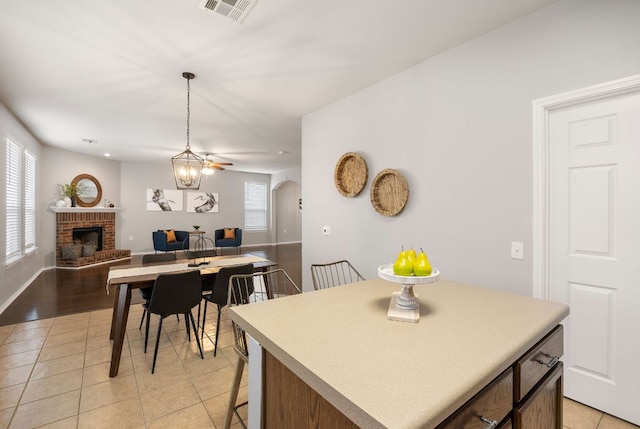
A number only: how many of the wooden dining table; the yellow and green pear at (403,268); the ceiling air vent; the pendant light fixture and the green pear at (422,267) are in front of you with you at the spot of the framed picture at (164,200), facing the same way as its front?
5

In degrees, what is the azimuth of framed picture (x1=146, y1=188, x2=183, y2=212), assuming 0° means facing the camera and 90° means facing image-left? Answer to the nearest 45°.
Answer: approximately 0°

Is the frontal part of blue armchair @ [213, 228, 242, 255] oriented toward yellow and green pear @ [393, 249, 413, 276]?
yes

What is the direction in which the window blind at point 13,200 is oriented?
to the viewer's right

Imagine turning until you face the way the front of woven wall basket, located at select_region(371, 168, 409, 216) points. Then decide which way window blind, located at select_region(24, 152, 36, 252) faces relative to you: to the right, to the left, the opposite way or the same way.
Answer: the opposite way

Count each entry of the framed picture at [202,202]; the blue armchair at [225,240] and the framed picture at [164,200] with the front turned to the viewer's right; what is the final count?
0

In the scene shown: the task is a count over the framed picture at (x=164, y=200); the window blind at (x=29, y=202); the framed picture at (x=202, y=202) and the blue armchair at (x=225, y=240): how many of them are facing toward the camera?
3

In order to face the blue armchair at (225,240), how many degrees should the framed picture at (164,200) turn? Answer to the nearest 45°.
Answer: approximately 45° to its left

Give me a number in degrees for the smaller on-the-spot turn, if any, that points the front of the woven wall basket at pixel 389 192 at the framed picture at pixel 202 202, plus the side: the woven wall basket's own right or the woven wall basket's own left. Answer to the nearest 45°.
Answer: approximately 90° to the woven wall basket's own right

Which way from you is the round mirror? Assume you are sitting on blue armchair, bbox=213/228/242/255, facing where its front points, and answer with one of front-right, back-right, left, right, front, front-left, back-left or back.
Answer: right

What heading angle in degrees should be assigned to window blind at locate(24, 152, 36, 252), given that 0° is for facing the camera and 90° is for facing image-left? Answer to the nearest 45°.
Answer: approximately 270°

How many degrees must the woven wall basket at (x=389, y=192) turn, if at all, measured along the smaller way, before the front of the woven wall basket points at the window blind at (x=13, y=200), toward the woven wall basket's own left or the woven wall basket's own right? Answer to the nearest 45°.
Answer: approximately 45° to the woven wall basket's own right

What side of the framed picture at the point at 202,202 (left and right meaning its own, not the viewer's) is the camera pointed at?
front

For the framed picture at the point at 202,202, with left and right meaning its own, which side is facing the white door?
front

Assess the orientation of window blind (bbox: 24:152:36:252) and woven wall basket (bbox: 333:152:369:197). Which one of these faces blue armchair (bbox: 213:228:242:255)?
the window blind

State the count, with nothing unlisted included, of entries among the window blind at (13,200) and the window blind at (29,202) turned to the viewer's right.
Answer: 2
